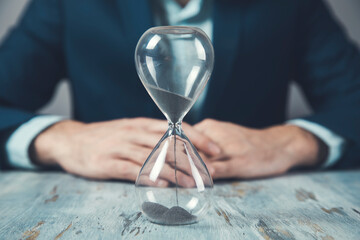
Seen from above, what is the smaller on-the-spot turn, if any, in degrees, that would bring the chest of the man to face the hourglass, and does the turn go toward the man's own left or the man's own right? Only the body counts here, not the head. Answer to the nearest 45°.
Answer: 0° — they already face it

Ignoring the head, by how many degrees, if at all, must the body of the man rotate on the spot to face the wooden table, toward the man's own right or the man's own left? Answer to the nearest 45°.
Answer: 0° — they already face it

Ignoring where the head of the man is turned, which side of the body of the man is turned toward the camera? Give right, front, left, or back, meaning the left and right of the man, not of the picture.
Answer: front
